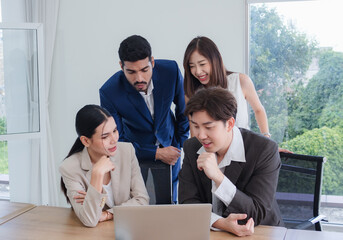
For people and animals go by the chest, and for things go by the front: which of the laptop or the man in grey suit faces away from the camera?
the laptop

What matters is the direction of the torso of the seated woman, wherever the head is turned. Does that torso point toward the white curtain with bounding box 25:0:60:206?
no

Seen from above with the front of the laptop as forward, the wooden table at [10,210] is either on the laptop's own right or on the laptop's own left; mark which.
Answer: on the laptop's own left

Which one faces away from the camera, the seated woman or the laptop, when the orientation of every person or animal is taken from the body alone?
the laptop

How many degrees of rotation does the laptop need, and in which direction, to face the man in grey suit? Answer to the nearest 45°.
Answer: approximately 45° to its right

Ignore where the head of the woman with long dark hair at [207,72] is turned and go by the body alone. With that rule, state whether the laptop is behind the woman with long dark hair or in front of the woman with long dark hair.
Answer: in front

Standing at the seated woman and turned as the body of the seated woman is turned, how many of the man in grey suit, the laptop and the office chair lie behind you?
0

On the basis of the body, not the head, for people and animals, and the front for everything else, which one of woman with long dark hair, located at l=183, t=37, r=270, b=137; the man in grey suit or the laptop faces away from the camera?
the laptop

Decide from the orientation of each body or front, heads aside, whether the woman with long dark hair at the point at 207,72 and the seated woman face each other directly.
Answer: no

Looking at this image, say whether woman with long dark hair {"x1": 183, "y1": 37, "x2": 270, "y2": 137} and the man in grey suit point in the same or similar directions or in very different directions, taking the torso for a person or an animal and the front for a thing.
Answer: same or similar directions

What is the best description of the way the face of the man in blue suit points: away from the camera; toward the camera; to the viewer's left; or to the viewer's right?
toward the camera

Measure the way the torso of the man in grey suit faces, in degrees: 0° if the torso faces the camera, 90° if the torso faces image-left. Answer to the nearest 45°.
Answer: approximately 45°

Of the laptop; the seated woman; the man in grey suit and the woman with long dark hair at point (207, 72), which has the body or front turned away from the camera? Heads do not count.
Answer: the laptop

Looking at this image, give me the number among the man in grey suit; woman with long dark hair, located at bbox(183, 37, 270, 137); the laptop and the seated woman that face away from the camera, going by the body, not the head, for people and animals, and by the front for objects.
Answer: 1

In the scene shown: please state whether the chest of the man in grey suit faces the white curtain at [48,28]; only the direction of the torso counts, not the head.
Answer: no

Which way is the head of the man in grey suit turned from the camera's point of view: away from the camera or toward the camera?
toward the camera

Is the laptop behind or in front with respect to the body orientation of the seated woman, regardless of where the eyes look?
in front

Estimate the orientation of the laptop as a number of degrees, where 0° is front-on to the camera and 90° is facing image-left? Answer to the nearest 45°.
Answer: approximately 180°
